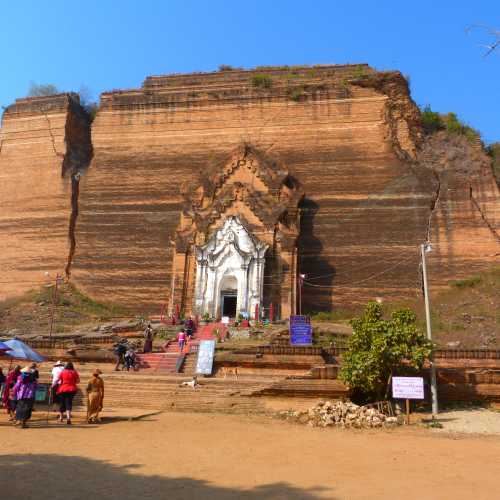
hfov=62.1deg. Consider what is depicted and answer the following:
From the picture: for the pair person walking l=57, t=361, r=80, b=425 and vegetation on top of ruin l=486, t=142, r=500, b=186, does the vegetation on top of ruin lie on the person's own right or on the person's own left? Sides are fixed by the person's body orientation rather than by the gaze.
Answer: on the person's own right

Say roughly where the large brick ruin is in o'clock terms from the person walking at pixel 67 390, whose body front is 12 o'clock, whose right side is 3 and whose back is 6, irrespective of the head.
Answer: The large brick ruin is roughly at 1 o'clock from the person walking.

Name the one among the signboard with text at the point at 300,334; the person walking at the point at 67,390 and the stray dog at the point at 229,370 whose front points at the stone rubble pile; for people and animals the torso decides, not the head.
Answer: the signboard with text

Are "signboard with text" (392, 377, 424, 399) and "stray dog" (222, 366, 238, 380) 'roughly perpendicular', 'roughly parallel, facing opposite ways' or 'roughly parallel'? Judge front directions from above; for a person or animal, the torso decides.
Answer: roughly perpendicular

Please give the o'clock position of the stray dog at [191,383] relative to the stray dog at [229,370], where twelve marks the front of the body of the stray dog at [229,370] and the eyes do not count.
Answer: the stray dog at [191,383] is roughly at 10 o'clock from the stray dog at [229,370].

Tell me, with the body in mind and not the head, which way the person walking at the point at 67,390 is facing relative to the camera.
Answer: away from the camera

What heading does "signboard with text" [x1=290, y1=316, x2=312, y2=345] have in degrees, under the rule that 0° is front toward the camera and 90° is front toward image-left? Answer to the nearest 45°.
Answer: approximately 0°

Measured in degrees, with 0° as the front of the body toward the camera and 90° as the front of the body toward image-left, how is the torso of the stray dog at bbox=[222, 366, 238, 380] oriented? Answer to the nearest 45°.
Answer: approximately 90°
